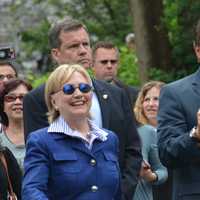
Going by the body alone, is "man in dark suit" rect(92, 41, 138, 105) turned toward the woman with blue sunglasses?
yes

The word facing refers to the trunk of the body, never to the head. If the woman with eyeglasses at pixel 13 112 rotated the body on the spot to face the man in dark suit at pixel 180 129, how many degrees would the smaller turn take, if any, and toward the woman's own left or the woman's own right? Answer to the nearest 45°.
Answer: approximately 45° to the woman's own left

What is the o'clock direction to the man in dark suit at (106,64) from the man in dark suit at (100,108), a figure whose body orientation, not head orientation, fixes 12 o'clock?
the man in dark suit at (106,64) is roughly at 6 o'clock from the man in dark suit at (100,108).

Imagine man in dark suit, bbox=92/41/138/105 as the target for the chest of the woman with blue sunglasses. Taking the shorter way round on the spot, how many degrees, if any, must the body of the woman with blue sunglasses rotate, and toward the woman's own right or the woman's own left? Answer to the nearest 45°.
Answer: approximately 135° to the woman's own left

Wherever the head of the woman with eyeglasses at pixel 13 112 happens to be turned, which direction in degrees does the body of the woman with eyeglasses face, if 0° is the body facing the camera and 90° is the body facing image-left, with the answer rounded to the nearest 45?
approximately 0°

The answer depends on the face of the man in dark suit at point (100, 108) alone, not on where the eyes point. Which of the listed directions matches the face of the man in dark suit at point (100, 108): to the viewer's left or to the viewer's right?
to the viewer's right
